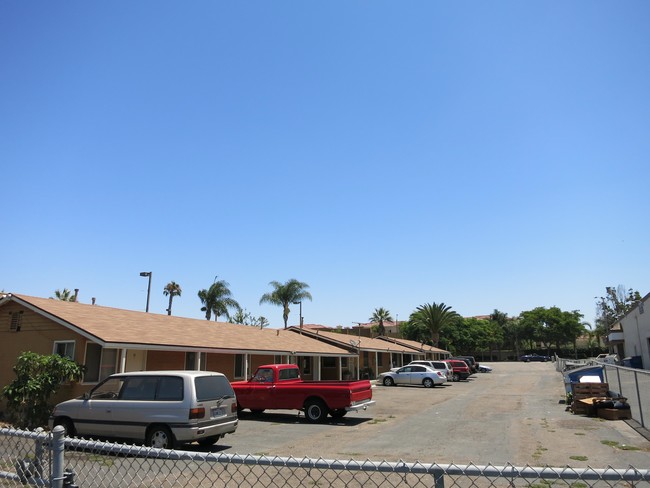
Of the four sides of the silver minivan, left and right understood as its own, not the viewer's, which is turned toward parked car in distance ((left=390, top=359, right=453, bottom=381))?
right

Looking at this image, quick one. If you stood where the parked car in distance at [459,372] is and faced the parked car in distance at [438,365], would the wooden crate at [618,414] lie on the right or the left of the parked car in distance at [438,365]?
left

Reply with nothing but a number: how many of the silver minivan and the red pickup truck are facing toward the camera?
0

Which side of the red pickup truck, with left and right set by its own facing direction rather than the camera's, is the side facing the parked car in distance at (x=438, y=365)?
right

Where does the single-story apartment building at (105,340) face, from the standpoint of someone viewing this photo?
facing the viewer and to the right of the viewer

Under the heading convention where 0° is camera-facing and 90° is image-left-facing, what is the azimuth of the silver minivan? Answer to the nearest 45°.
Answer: approximately 135°

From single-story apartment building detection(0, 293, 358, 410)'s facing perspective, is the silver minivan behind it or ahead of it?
ahead

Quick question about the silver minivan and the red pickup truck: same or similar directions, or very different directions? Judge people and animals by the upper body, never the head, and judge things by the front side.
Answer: same or similar directions

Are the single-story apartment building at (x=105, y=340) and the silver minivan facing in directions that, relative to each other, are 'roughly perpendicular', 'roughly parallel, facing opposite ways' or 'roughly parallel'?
roughly parallel, facing opposite ways

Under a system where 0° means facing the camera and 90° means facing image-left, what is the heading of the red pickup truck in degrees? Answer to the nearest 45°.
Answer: approximately 135°

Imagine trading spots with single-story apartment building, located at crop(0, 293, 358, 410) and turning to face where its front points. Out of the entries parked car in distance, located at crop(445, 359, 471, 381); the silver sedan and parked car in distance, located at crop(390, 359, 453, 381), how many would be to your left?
3

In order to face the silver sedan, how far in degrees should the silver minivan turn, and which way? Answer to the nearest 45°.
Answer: approximately 90° to its right

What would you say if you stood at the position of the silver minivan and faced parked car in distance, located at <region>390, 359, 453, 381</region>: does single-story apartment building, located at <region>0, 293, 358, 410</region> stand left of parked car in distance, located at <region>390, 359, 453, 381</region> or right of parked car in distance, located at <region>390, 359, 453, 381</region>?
left

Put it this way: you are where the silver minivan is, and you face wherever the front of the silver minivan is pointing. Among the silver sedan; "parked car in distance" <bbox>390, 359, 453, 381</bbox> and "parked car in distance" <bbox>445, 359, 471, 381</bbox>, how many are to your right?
3

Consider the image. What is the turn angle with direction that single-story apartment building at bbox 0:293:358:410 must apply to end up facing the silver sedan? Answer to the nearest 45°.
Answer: approximately 90° to its left
